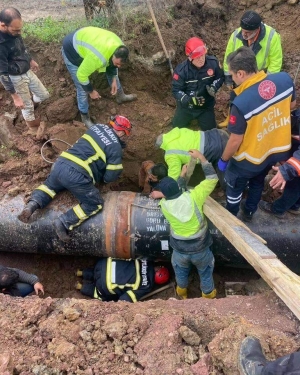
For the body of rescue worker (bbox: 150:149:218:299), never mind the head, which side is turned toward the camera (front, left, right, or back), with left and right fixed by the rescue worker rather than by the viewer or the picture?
back

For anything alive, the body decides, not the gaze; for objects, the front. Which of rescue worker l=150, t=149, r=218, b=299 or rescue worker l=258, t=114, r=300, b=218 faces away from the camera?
rescue worker l=150, t=149, r=218, b=299

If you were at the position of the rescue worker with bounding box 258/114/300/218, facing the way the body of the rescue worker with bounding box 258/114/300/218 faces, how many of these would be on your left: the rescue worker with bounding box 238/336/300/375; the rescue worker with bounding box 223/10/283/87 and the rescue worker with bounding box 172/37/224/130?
1

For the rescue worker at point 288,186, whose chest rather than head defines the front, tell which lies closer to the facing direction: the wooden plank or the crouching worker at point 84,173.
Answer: the crouching worker

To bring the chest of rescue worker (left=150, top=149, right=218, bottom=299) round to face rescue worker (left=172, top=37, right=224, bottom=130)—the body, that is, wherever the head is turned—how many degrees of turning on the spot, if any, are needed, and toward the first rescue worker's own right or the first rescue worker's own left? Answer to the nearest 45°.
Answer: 0° — they already face them

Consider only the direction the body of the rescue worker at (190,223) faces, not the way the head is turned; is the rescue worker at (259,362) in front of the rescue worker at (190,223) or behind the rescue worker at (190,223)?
behind

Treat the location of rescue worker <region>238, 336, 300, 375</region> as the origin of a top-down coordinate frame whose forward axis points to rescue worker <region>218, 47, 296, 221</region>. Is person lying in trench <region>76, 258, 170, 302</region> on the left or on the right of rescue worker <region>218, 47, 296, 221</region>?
left

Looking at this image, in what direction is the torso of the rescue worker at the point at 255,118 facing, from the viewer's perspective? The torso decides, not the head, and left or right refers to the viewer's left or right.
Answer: facing away from the viewer and to the left of the viewer

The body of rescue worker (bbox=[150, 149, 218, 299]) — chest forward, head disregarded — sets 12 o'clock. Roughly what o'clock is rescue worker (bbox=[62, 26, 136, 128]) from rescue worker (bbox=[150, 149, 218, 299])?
rescue worker (bbox=[62, 26, 136, 128]) is roughly at 11 o'clock from rescue worker (bbox=[150, 149, 218, 299]).
